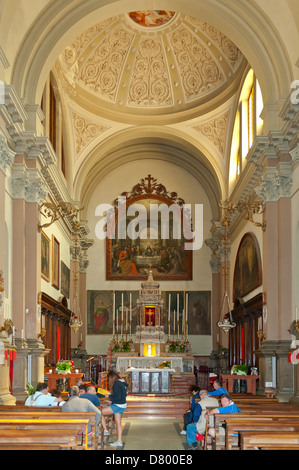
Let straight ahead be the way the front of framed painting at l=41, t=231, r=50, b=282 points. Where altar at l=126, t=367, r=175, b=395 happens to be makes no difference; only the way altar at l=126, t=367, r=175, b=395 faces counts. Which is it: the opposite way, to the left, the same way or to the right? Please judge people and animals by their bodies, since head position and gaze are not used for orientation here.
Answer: to the right

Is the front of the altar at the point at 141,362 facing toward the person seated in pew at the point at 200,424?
yes

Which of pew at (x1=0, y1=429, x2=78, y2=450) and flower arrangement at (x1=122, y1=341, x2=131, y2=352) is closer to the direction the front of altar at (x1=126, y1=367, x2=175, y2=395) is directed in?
the pew

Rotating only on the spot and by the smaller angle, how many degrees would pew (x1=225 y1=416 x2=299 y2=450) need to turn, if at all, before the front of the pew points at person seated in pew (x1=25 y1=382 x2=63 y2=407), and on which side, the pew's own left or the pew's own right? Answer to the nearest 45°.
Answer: approximately 45° to the pew's own left

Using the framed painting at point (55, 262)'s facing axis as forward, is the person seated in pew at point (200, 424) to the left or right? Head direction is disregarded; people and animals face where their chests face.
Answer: on its right

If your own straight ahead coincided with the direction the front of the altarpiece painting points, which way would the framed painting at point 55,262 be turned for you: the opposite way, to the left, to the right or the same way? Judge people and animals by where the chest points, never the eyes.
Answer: to the left

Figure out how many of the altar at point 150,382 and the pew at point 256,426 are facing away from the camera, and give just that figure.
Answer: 1

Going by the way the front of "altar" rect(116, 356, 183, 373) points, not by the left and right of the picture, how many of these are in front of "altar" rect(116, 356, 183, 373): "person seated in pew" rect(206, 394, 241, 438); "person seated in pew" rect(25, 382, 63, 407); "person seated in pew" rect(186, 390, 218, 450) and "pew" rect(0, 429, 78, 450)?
4

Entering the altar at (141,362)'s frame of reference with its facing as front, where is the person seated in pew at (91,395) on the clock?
The person seated in pew is roughly at 12 o'clock from the altar.

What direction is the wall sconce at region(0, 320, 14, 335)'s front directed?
to the viewer's right

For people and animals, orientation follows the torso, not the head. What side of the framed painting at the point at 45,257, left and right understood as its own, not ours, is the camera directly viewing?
right

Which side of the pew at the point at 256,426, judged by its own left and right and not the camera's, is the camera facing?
back
